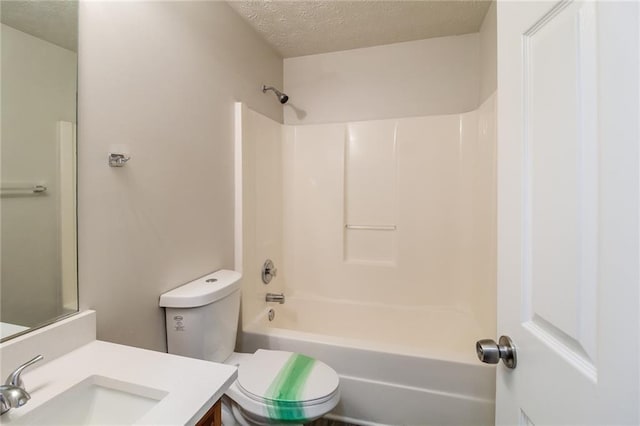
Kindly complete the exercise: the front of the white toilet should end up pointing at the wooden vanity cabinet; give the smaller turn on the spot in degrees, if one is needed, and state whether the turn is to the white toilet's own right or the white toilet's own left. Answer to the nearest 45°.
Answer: approximately 45° to the white toilet's own right

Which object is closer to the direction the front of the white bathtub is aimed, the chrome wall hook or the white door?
the white door

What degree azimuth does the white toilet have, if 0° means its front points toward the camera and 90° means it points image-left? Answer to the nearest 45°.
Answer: approximately 315°

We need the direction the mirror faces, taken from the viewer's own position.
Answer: facing the viewer and to the right of the viewer

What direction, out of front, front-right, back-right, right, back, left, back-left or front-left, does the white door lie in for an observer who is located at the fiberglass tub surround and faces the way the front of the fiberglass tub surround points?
front

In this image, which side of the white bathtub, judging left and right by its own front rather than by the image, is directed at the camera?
front

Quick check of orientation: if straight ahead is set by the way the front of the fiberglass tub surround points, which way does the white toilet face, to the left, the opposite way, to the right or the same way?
to the left

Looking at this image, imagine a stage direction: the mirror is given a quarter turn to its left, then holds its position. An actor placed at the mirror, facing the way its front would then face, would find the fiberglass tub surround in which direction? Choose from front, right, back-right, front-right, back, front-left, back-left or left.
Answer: front-right

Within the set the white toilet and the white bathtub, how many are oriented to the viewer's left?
0

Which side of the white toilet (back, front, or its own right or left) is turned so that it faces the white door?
front

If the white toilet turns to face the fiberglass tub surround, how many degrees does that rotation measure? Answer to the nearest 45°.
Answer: approximately 90° to its left

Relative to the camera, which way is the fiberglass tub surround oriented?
toward the camera

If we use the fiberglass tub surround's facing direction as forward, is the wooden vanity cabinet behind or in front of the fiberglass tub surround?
in front

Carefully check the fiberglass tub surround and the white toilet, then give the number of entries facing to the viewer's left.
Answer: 0
